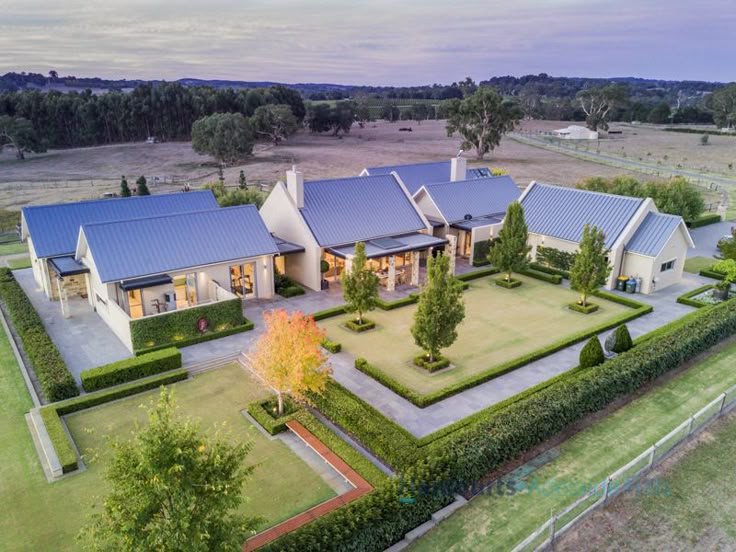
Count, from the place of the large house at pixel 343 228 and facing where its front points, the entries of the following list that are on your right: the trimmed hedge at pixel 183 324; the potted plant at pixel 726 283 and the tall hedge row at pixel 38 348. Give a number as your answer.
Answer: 2

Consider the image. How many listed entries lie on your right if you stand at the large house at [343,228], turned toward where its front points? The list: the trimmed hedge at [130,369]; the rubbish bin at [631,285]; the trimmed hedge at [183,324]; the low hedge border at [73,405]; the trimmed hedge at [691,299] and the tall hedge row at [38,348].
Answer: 4

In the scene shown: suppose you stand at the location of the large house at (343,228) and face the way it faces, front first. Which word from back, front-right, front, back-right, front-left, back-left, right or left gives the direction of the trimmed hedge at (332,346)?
front-right

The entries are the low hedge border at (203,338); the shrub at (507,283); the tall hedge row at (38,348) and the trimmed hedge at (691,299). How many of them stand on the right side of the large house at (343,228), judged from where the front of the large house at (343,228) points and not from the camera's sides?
2

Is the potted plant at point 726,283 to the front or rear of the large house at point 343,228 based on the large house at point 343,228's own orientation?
to the front

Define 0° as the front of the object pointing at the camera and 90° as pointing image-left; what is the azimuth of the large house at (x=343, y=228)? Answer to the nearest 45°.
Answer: approximately 315°

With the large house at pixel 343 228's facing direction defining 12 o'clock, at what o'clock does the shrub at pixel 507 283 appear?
The shrub is roughly at 11 o'clock from the large house.

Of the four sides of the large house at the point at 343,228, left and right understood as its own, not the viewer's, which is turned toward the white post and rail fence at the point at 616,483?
front

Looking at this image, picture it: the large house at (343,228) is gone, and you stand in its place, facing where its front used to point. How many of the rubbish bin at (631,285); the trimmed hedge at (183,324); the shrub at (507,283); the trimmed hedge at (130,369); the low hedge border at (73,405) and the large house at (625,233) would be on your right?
3

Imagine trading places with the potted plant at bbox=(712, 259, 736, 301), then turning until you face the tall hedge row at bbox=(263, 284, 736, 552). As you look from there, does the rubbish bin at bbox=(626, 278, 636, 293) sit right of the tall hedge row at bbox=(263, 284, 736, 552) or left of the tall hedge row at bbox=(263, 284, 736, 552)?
right

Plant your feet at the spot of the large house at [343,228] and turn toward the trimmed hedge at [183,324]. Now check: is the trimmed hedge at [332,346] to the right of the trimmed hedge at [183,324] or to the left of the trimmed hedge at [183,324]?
left

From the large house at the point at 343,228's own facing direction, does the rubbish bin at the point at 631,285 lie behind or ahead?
ahead

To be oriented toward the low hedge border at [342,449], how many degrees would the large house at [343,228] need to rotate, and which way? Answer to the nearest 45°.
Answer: approximately 45° to its right

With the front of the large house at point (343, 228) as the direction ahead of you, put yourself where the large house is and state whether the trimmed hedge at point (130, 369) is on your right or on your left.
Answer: on your right

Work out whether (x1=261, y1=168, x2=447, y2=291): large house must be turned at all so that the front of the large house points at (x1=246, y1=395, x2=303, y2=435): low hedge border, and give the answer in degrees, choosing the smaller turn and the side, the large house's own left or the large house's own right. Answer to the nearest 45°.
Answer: approximately 45° to the large house's own right

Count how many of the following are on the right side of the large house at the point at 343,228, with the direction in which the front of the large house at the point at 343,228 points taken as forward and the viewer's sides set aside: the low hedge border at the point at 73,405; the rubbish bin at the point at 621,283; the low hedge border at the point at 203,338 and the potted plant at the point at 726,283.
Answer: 2
